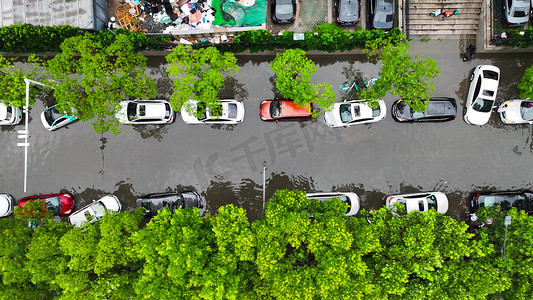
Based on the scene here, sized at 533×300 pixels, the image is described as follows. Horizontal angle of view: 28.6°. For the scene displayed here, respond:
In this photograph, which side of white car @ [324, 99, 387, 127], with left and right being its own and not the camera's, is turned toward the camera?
left

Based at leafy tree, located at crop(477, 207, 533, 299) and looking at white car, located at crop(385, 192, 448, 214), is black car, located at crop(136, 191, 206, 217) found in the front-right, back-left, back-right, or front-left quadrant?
front-left

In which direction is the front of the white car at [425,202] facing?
to the viewer's right

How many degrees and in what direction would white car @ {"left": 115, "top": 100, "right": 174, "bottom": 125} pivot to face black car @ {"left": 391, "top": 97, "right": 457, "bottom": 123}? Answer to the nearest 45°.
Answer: approximately 180°

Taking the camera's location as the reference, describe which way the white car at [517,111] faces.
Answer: facing to the left of the viewer

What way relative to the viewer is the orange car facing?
to the viewer's left

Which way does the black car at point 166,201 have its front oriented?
to the viewer's right

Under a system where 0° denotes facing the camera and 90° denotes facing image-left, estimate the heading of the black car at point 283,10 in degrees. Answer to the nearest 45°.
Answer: approximately 180°

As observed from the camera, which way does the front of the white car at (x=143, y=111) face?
facing to the left of the viewer

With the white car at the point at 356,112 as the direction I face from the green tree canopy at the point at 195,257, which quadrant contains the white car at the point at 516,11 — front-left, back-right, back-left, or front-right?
front-right

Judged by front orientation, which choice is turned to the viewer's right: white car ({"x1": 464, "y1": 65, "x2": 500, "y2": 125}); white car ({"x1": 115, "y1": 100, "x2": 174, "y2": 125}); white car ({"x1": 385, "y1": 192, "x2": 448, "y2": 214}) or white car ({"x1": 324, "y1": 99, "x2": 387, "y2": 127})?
white car ({"x1": 385, "y1": 192, "x2": 448, "y2": 214})

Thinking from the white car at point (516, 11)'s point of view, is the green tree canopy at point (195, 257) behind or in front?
behind

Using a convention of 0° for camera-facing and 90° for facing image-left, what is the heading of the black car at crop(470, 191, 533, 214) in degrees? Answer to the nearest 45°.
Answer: approximately 270°

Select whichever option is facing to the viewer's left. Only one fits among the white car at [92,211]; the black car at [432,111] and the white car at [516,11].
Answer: the black car
